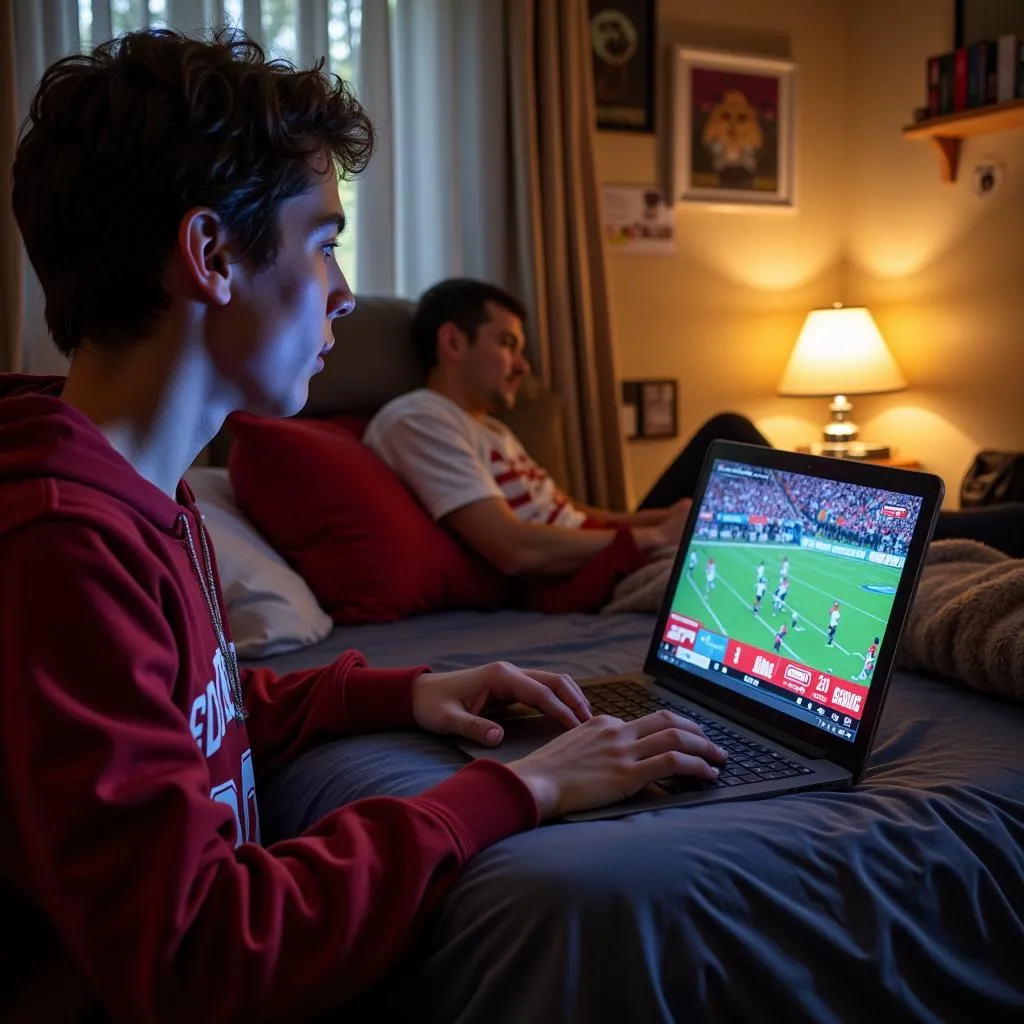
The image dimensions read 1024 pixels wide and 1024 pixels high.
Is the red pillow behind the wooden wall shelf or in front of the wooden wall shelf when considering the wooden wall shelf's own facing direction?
in front

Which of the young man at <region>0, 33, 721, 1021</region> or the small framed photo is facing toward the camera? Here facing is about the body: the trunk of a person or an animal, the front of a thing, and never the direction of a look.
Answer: the small framed photo

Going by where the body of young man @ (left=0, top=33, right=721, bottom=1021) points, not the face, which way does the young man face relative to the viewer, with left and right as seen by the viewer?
facing to the right of the viewer

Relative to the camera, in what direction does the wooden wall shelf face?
facing the viewer and to the left of the viewer

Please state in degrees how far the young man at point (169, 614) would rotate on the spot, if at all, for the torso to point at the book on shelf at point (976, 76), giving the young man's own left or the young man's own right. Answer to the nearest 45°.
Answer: approximately 45° to the young man's own left

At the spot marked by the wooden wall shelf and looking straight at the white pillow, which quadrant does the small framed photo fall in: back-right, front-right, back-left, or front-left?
front-right

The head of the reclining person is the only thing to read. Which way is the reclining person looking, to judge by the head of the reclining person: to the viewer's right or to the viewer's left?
to the viewer's right

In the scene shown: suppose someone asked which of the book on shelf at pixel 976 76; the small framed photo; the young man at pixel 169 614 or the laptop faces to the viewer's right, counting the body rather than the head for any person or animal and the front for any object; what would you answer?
the young man

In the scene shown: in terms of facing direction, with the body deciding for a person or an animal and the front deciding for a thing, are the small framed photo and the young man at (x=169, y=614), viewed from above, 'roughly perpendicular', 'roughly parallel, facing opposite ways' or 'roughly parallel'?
roughly perpendicular

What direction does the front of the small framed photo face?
toward the camera

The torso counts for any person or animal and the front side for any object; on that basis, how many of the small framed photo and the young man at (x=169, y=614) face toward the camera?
1
